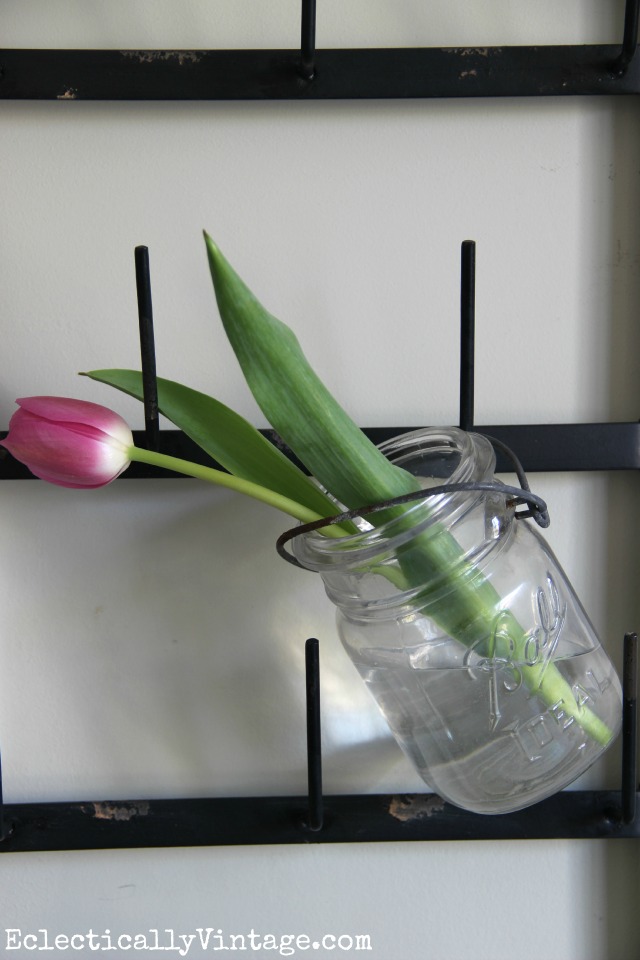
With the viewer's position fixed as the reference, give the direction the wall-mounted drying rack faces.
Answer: facing the viewer
